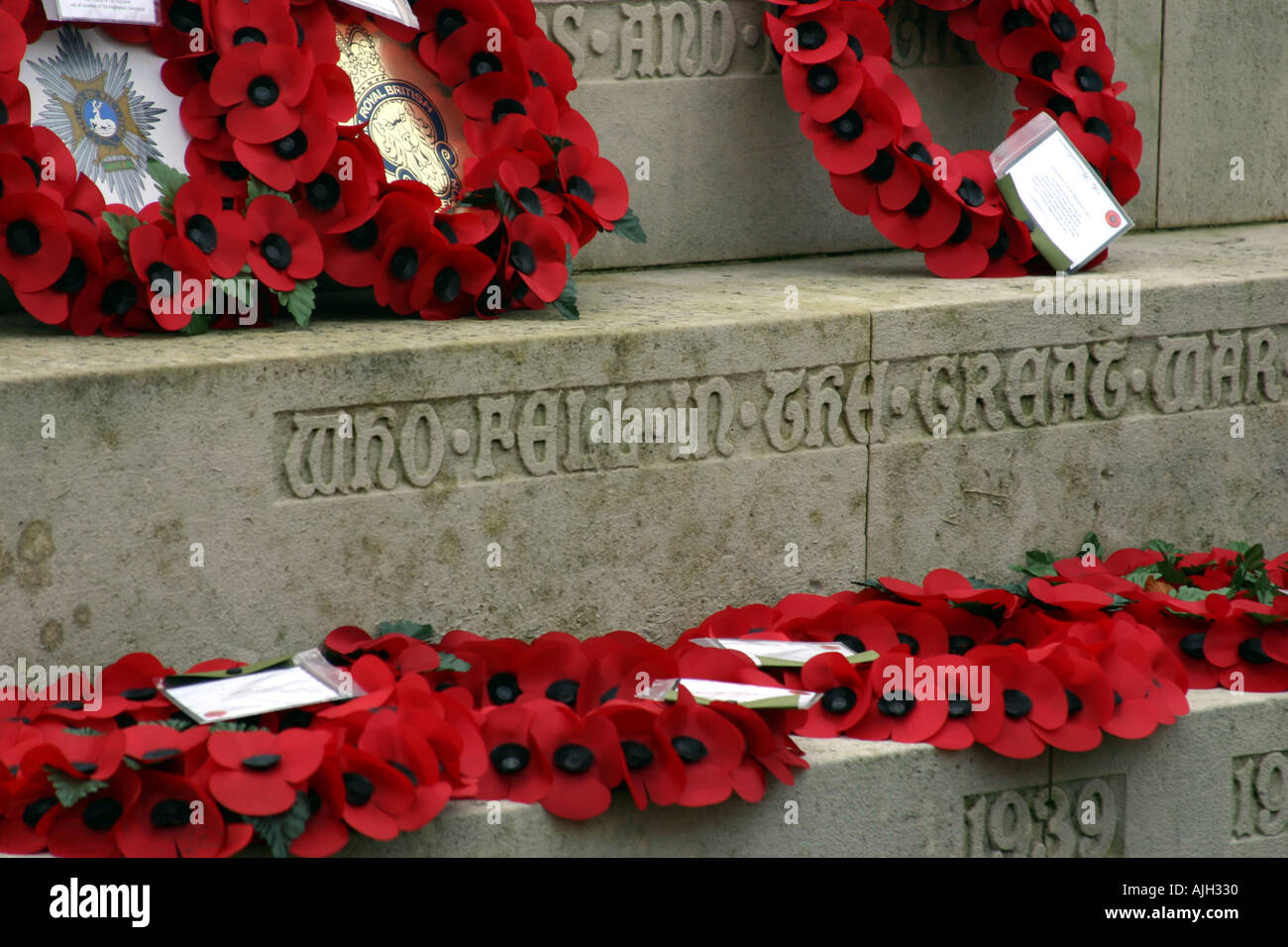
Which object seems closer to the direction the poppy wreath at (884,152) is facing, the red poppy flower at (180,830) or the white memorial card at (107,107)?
the red poppy flower

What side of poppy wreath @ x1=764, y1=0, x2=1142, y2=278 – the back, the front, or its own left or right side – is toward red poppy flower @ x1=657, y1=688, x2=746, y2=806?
front

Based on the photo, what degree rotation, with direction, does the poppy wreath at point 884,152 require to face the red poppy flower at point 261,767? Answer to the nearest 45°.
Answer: approximately 45° to its right

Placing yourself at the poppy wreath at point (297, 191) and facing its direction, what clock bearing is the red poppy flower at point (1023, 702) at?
The red poppy flower is roughly at 10 o'clock from the poppy wreath.

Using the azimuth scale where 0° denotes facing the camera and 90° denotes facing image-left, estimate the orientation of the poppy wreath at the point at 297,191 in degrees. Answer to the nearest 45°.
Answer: approximately 0°

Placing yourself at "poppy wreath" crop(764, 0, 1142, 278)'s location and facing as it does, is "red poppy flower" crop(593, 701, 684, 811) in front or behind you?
in front

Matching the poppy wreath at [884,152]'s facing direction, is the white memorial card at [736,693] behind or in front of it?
in front

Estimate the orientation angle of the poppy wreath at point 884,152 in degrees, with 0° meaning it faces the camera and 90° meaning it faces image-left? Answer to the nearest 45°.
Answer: approximately 0°
